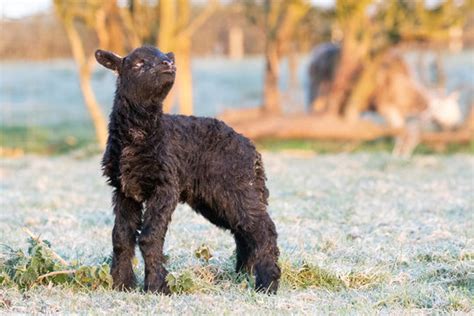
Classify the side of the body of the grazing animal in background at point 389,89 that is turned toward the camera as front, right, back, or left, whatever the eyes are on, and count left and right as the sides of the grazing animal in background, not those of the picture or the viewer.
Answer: right

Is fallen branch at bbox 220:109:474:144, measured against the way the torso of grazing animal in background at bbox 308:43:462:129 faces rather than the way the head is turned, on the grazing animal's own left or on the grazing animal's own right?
on the grazing animal's own right

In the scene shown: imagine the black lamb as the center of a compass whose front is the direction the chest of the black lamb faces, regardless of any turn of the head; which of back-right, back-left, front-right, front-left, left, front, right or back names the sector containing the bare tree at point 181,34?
back-right

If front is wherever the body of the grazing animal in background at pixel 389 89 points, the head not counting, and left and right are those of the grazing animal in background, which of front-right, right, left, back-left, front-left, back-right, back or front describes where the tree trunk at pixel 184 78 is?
back-right

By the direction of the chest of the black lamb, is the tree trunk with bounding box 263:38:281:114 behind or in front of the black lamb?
behind

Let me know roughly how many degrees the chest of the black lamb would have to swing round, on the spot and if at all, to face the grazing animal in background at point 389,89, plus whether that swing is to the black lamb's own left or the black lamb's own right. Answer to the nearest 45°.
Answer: approximately 135° to the black lamb's own right

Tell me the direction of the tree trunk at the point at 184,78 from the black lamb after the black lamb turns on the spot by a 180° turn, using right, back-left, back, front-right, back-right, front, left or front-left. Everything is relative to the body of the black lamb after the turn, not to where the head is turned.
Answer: front-left

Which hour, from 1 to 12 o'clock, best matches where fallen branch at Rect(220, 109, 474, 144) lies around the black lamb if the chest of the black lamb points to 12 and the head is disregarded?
The fallen branch is roughly at 5 o'clock from the black lamb.

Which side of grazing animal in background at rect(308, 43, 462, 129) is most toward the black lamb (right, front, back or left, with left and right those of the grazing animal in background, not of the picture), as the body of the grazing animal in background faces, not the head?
right

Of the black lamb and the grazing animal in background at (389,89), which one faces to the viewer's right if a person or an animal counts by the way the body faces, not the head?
the grazing animal in background

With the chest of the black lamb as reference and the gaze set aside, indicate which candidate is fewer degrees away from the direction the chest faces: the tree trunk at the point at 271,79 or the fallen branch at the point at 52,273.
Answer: the fallen branch

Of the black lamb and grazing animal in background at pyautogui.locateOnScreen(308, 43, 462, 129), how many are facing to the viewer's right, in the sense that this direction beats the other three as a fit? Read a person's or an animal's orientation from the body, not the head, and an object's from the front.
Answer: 1
